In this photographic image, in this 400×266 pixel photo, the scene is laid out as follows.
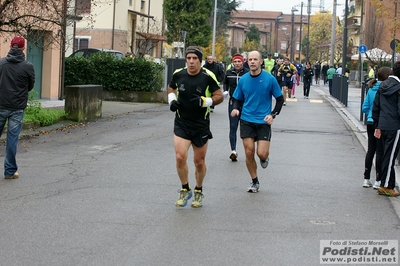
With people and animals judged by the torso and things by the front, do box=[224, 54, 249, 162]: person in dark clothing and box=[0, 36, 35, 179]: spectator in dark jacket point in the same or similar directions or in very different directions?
very different directions

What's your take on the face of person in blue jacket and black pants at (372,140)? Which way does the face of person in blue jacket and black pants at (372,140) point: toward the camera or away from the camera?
away from the camera

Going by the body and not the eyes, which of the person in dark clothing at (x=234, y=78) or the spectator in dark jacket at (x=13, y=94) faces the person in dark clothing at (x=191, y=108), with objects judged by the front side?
the person in dark clothing at (x=234, y=78)

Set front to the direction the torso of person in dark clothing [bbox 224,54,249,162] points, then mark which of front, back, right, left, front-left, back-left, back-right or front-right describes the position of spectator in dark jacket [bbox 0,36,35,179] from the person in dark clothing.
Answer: front-right

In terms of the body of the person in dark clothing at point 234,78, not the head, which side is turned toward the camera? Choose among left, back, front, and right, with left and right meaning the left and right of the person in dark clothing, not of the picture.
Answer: front

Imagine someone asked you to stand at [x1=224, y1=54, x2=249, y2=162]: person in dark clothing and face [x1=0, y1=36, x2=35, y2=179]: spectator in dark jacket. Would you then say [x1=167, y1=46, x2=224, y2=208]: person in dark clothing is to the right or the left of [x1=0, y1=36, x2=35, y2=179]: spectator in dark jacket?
left

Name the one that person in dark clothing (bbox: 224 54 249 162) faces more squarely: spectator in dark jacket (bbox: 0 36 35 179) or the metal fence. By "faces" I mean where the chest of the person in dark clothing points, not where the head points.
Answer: the spectator in dark jacket

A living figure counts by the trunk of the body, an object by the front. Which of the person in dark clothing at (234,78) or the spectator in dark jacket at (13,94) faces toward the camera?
the person in dark clothing
